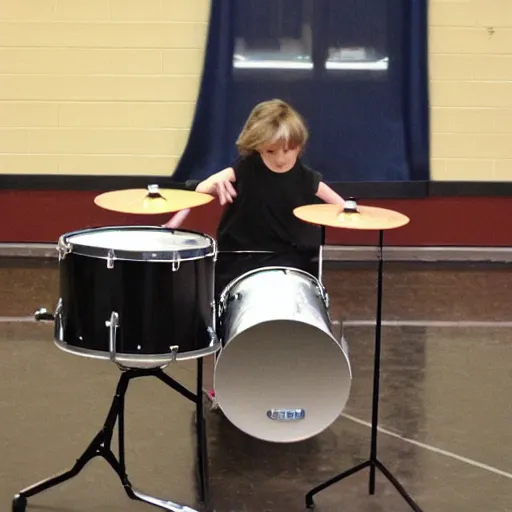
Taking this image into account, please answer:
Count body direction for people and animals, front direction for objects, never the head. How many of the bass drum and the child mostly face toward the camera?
2

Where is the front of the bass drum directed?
toward the camera

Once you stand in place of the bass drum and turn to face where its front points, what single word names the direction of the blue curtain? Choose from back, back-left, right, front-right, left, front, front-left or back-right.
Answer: back

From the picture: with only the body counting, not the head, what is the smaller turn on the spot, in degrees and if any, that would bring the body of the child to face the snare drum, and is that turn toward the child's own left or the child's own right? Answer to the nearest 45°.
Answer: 0° — they already face it

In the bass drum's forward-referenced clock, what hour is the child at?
The child is roughly at 6 o'clock from the bass drum.

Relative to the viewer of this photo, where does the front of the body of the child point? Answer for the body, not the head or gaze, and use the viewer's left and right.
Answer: facing the viewer

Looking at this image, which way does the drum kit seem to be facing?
toward the camera

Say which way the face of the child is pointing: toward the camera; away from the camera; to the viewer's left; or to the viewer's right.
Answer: toward the camera
